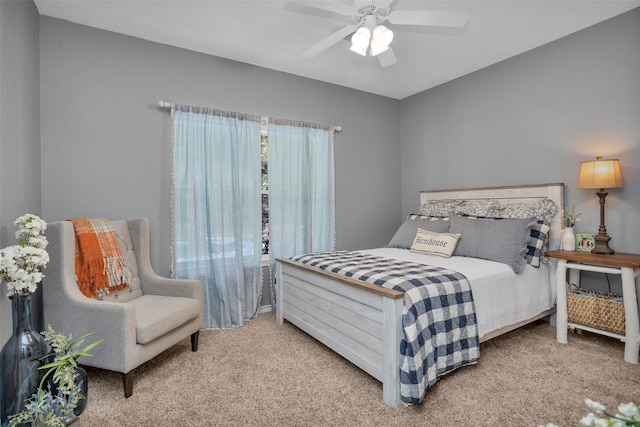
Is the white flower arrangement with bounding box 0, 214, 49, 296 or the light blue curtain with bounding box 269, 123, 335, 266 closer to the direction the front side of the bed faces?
the white flower arrangement

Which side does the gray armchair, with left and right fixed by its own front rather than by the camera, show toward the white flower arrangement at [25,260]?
right

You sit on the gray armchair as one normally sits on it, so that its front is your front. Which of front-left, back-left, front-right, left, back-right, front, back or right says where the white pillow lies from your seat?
front-left

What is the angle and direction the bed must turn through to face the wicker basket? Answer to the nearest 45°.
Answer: approximately 135° to its left

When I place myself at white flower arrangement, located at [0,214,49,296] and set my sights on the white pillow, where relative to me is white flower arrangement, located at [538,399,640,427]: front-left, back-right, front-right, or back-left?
front-right

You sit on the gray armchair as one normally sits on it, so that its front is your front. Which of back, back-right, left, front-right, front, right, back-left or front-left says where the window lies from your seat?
left

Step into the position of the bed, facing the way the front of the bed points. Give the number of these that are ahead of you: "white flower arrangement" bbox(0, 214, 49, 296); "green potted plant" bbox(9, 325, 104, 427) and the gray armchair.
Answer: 3

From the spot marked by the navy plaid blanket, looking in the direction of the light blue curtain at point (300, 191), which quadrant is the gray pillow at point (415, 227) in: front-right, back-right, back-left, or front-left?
front-right

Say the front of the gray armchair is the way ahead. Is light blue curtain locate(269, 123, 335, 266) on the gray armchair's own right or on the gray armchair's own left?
on the gray armchair's own left

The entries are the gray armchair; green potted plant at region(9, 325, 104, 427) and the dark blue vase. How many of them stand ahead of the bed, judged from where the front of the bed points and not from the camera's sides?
3

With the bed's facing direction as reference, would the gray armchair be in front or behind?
in front

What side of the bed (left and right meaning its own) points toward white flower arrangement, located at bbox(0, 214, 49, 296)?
front

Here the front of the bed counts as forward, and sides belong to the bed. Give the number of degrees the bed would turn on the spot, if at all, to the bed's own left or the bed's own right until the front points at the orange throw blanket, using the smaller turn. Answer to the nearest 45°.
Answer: approximately 45° to the bed's own right

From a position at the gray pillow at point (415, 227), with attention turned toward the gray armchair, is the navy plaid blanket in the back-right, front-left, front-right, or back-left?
front-left

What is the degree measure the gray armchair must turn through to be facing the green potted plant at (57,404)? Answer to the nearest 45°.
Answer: approximately 45° to its right

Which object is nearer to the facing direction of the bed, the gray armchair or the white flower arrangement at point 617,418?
the gray armchair

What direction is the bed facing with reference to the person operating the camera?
facing the viewer and to the left of the viewer

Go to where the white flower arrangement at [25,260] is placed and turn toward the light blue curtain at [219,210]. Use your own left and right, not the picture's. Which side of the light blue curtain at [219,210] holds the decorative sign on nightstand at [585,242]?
right

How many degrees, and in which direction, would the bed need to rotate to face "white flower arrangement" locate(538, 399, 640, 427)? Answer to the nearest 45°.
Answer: approximately 45° to its left

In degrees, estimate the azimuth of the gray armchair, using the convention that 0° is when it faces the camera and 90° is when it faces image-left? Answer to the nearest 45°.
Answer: approximately 315°

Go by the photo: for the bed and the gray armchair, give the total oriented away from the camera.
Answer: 0

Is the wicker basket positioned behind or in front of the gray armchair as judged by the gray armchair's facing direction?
in front

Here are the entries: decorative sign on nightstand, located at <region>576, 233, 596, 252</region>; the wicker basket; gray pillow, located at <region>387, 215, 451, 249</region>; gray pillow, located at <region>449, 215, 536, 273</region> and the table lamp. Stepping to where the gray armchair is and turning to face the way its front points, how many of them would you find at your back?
0
